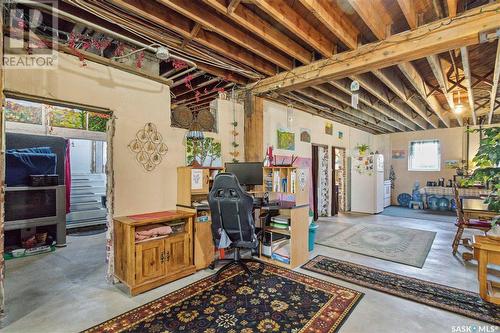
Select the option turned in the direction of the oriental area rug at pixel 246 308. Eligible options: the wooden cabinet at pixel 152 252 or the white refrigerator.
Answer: the wooden cabinet

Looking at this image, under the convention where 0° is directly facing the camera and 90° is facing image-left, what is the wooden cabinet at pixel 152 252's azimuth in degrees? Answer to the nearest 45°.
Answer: approximately 315°

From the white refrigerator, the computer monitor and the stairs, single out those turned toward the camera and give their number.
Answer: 2

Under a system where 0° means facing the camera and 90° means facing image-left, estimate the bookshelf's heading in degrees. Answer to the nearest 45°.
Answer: approximately 45°
